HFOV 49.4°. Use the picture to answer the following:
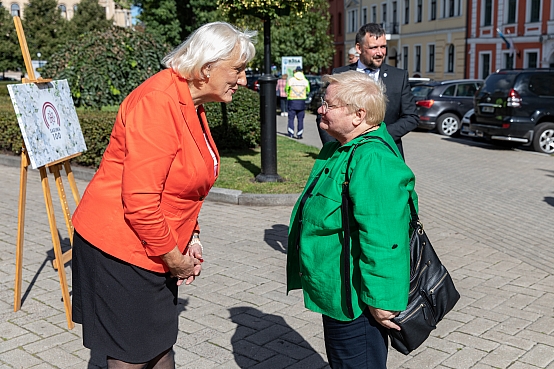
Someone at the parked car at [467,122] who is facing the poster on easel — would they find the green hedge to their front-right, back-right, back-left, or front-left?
front-right

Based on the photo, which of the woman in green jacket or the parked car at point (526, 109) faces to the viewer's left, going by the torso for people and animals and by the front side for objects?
the woman in green jacket

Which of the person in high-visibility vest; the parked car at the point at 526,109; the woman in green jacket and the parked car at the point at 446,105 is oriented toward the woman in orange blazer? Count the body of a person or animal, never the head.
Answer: the woman in green jacket

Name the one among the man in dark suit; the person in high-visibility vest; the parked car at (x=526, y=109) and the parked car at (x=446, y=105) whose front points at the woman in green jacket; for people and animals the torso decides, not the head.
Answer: the man in dark suit

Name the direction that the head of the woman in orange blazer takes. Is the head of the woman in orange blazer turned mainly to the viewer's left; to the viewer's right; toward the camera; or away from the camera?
to the viewer's right

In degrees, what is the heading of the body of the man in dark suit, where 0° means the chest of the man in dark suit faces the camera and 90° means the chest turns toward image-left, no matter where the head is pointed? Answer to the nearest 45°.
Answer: approximately 0°

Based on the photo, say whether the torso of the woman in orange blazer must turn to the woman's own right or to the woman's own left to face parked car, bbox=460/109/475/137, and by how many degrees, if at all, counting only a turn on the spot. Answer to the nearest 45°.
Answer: approximately 45° to the woman's own left

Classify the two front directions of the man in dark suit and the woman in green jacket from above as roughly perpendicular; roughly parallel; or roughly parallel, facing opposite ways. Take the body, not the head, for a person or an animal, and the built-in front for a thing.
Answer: roughly perpendicular

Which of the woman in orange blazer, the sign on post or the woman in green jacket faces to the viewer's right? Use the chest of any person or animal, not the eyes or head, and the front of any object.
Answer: the woman in orange blazer

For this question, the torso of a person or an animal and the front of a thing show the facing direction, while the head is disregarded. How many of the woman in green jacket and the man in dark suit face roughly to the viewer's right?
0

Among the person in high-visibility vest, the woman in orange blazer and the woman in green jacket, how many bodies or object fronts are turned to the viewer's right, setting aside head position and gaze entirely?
1

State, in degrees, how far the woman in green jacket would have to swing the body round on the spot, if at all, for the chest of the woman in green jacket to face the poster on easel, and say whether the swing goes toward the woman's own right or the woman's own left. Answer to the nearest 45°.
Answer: approximately 45° to the woman's own right

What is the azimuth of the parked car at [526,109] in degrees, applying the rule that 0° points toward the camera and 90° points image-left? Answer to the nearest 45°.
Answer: approximately 225°
